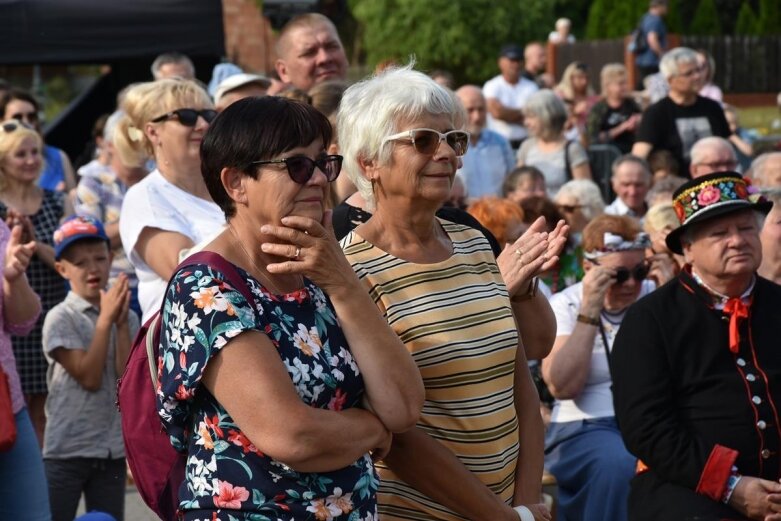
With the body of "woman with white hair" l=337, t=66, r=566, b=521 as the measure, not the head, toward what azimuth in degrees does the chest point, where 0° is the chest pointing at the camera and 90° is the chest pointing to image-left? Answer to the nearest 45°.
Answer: approximately 315°

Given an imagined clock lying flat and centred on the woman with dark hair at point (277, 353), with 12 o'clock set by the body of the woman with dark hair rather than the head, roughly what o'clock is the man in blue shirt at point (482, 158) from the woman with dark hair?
The man in blue shirt is roughly at 8 o'clock from the woman with dark hair.

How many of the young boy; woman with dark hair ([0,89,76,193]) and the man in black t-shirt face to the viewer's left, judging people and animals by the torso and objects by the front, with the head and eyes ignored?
0

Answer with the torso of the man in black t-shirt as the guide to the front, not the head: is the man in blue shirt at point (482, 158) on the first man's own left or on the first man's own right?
on the first man's own right

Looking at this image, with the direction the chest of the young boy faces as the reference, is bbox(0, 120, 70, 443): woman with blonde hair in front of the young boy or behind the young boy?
behind

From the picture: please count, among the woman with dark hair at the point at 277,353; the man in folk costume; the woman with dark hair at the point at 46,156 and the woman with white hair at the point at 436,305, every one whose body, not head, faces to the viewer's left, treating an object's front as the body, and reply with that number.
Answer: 0

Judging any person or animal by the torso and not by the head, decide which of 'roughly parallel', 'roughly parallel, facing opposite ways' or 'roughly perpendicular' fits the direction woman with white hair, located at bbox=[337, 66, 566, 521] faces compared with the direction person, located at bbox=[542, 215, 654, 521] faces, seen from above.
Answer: roughly parallel

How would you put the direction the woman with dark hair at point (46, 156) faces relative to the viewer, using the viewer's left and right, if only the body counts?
facing the viewer and to the right of the viewer

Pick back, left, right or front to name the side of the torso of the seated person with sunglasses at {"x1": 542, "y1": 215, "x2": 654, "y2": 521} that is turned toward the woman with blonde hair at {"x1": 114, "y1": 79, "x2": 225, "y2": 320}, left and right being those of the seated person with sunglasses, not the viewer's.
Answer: right

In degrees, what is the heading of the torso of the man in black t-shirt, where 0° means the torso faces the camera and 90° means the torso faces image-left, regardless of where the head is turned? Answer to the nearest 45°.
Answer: approximately 315°

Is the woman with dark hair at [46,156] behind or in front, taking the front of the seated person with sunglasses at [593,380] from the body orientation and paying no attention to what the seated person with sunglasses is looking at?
behind

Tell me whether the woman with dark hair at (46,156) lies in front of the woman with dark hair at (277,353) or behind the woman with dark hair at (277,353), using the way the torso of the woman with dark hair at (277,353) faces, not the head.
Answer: behind

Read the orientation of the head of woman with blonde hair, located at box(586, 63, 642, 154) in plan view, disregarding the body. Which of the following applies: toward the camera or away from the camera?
toward the camera

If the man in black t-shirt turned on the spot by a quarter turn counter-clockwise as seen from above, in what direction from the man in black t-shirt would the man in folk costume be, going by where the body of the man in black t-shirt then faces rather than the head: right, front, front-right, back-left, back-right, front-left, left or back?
back-right

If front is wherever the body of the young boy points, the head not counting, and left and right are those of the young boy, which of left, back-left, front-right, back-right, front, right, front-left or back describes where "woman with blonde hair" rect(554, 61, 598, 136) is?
left

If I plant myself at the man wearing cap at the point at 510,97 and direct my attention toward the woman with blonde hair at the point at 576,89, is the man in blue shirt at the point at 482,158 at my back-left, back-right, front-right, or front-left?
back-right

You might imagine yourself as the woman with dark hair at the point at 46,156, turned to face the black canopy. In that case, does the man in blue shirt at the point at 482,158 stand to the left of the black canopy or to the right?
right
